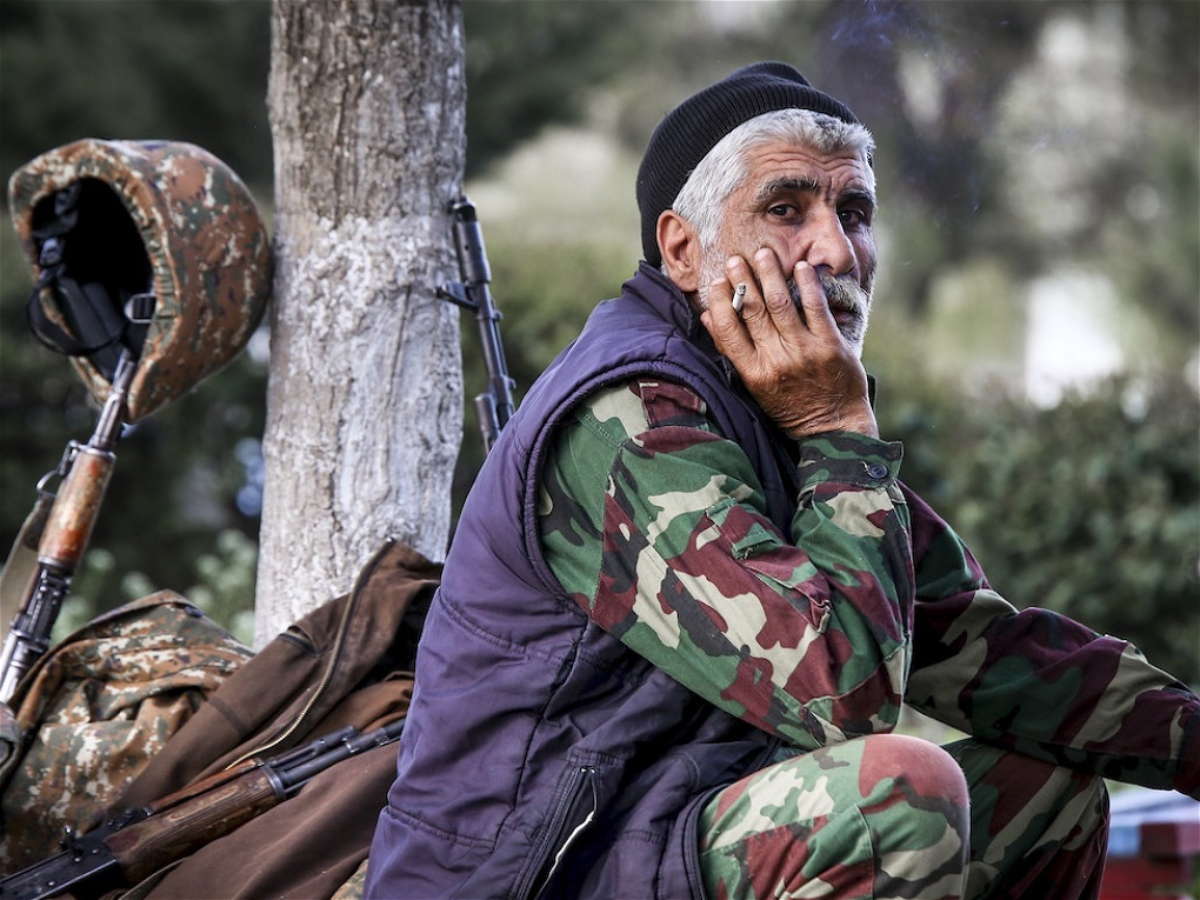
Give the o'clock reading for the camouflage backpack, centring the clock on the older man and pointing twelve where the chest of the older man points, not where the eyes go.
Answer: The camouflage backpack is roughly at 7 o'clock from the older man.

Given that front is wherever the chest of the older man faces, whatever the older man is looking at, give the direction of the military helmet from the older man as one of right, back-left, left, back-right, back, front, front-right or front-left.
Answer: back-left

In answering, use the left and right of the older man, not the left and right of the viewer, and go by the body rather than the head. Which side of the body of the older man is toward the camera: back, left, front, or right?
right

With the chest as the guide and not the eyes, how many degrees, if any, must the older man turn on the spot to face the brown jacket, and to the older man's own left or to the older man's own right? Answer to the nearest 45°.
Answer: approximately 135° to the older man's own left

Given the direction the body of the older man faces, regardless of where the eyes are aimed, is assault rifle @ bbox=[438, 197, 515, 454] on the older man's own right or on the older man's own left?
on the older man's own left

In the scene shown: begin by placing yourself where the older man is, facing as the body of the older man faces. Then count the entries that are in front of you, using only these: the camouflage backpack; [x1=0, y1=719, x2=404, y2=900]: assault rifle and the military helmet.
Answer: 0

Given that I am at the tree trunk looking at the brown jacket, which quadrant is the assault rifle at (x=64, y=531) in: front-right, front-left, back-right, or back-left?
front-right

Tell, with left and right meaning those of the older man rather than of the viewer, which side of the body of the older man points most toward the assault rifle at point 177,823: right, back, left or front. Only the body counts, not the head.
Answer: back

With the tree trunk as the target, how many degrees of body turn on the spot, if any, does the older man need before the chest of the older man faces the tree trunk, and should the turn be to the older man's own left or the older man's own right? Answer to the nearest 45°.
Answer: approximately 135° to the older man's own left

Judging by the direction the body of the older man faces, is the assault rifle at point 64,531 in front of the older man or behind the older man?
behind
